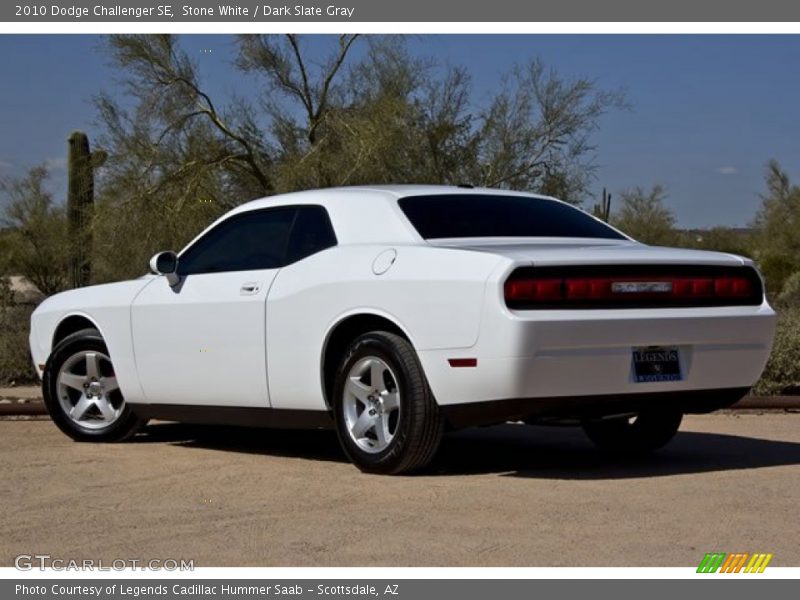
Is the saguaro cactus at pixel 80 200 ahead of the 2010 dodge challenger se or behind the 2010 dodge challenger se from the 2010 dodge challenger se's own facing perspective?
ahead

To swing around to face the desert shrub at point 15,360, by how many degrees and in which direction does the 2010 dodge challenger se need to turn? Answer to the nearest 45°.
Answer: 0° — it already faces it

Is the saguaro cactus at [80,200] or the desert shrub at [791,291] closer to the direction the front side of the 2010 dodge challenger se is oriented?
the saguaro cactus

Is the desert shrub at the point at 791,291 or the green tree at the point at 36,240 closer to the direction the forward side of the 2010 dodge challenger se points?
the green tree

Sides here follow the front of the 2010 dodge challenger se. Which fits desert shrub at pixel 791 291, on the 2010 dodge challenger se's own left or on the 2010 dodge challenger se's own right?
on the 2010 dodge challenger se's own right

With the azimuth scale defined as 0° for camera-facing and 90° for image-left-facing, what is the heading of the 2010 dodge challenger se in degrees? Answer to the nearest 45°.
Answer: approximately 135°

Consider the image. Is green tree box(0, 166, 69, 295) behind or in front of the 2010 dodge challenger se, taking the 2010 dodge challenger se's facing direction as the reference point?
in front
